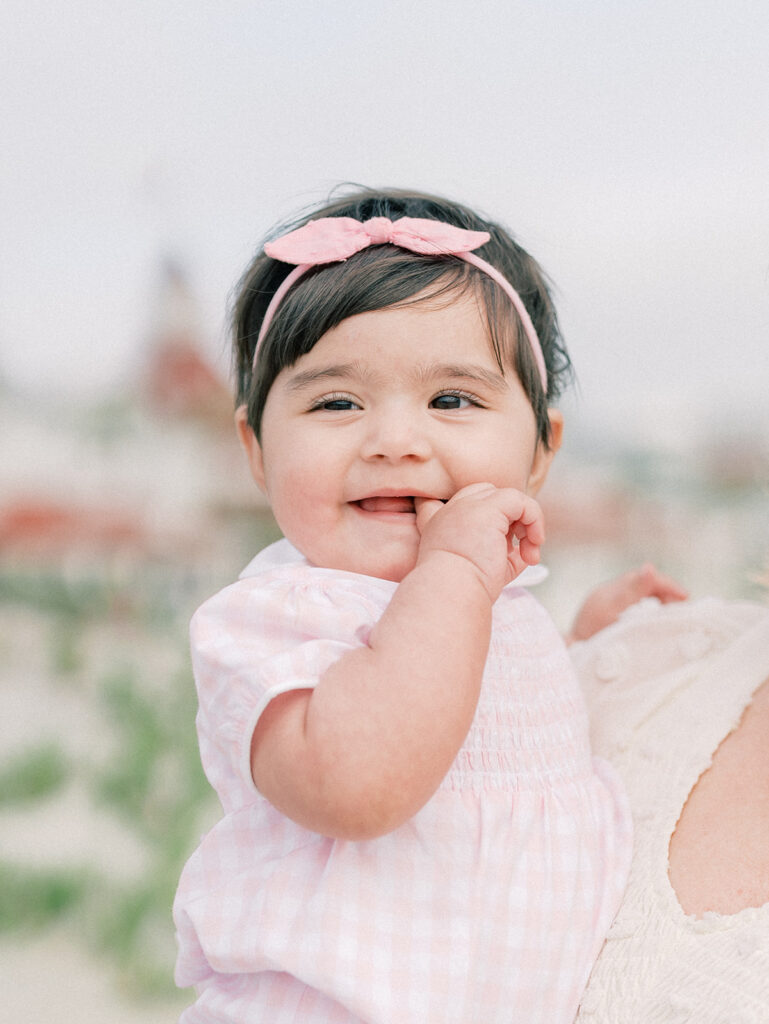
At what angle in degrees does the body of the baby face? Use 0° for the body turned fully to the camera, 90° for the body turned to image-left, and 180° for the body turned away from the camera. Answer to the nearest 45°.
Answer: approximately 315°
